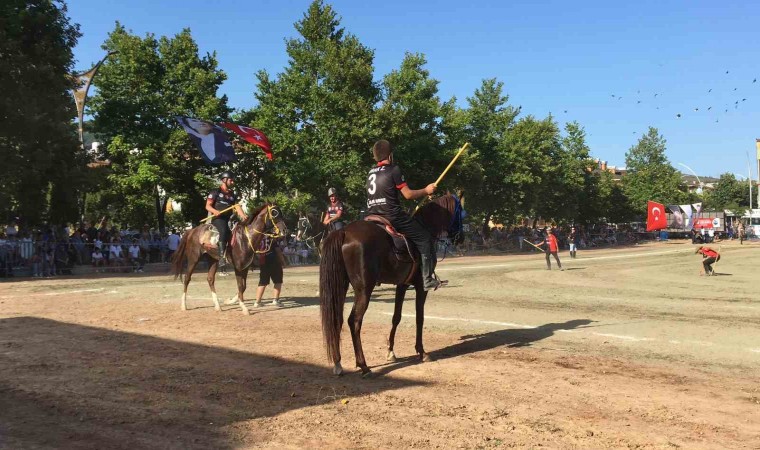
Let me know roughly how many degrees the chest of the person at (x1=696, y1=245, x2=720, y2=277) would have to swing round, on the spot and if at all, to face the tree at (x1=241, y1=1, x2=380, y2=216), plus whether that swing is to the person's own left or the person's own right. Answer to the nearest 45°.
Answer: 0° — they already face it

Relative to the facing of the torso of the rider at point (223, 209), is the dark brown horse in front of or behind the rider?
in front

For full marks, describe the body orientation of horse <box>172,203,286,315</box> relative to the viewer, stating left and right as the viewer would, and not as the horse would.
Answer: facing to the right of the viewer

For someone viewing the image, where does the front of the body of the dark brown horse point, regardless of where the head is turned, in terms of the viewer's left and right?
facing away from the viewer and to the right of the viewer

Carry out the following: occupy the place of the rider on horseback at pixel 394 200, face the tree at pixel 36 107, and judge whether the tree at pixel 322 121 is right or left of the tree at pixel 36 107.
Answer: right

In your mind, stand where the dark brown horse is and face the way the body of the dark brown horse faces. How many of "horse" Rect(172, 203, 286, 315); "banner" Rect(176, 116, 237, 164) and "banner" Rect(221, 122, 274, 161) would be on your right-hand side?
0

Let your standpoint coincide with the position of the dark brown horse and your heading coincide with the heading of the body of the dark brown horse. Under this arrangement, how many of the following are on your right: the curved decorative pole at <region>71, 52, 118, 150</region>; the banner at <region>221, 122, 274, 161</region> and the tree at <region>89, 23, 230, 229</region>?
0

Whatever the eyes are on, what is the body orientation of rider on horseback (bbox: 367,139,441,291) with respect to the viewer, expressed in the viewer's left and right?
facing away from the viewer and to the right of the viewer

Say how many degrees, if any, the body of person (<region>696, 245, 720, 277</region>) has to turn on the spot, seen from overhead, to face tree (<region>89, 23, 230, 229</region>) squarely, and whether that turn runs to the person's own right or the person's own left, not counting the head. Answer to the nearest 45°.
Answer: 0° — they already face it

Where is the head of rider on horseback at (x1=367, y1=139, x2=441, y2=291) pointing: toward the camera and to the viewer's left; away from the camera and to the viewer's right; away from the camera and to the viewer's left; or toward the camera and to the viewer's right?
away from the camera and to the viewer's right

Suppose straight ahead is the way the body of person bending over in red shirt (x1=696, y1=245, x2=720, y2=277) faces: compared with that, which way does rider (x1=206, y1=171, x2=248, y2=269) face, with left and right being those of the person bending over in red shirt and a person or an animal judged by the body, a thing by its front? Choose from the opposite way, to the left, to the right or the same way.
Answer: the opposite way

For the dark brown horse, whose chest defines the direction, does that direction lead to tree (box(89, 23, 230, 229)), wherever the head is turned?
no

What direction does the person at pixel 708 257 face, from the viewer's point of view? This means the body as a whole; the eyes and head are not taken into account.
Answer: to the viewer's left

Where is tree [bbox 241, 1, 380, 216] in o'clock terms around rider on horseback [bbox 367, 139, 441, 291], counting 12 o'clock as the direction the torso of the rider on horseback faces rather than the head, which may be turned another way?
The tree is roughly at 10 o'clock from the rider on horseback.

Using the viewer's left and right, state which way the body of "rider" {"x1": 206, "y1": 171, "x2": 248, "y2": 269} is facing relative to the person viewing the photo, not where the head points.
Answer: facing the viewer and to the right of the viewer

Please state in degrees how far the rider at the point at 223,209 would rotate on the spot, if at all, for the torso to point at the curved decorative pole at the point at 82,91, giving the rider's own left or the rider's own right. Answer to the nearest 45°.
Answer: approximately 135° to the rider's own left

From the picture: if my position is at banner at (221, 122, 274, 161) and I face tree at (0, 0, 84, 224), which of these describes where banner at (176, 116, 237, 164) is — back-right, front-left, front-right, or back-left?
front-right

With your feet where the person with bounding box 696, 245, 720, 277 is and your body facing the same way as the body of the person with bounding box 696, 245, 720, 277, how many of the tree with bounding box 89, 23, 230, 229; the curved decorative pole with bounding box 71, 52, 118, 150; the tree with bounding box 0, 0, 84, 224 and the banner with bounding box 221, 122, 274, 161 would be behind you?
0

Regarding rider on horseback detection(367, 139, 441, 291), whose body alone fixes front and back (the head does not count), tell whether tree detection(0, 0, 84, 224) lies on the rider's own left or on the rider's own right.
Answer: on the rider's own left
